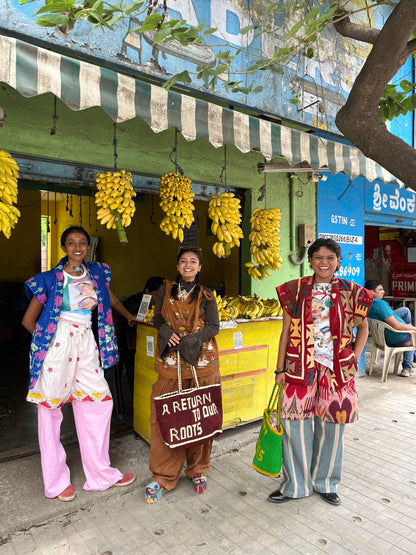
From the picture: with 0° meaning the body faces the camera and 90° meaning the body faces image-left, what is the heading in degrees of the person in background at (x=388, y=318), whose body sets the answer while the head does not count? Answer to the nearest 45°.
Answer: approximately 270°

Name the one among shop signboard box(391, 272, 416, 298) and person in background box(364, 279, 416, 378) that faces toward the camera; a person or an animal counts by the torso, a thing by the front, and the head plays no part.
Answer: the shop signboard

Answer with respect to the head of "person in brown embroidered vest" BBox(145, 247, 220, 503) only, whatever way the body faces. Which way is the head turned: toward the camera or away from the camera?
toward the camera

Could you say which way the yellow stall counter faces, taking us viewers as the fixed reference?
facing the viewer and to the right of the viewer

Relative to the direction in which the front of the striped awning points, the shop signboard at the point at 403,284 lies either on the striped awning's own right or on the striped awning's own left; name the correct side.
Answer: on the striped awning's own left

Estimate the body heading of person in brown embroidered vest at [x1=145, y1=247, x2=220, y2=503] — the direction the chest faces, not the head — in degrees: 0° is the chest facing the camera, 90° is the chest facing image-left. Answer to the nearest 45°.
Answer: approximately 0°

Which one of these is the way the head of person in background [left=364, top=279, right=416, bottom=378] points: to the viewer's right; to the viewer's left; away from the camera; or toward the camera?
to the viewer's right

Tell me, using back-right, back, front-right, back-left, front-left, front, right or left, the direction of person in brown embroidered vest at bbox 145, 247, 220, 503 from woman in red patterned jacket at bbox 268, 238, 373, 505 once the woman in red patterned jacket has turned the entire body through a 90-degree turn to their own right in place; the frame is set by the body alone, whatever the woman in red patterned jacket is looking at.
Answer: front

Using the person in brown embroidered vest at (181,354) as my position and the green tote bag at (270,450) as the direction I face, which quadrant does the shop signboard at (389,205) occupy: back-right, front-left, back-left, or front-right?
front-left
